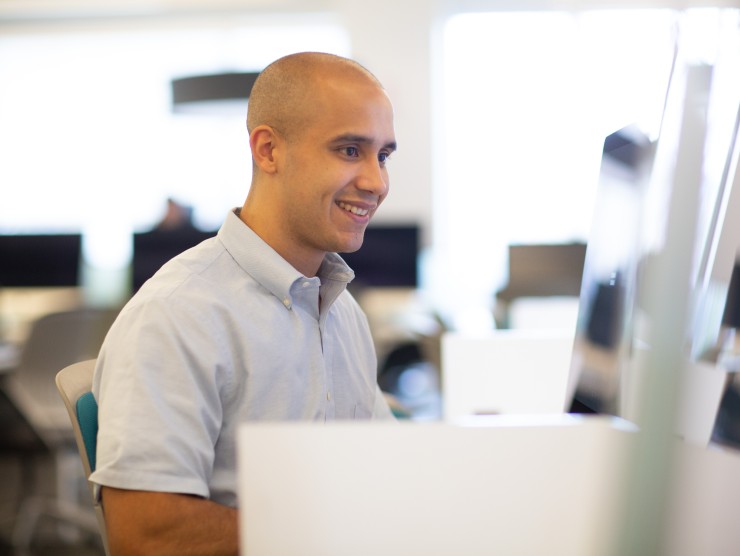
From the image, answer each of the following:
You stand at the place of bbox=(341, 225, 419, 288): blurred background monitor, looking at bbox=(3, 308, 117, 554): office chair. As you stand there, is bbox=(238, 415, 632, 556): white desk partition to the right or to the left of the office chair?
left

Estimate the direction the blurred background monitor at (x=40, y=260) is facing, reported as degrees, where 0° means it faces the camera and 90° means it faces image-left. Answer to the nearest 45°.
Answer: approximately 0°

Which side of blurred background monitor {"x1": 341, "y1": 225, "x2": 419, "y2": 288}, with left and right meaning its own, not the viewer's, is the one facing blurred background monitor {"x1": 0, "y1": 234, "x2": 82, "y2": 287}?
right

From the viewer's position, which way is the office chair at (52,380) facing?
facing away from the viewer and to the right of the viewer

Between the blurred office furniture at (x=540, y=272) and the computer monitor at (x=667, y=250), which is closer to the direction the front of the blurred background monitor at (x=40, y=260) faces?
the computer monitor

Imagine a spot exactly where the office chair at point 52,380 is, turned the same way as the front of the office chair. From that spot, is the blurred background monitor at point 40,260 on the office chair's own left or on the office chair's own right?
on the office chair's own left
